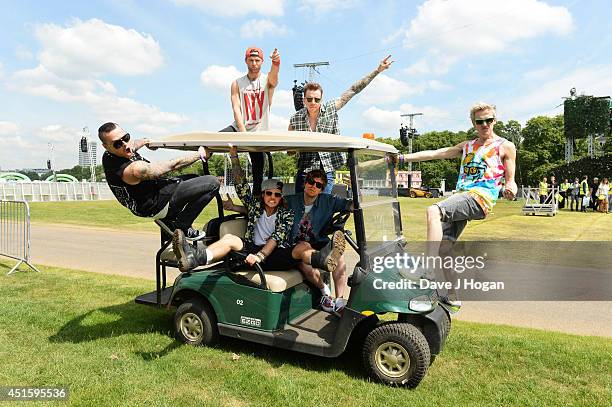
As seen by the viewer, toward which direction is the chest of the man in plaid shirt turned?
toward the camera

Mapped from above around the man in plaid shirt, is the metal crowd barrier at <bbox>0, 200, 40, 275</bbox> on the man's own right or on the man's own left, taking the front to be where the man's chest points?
on the man's own right

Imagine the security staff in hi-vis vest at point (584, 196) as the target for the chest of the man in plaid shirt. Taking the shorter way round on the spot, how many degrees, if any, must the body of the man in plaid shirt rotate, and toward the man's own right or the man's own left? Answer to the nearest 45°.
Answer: approximately 135° to the man's own left

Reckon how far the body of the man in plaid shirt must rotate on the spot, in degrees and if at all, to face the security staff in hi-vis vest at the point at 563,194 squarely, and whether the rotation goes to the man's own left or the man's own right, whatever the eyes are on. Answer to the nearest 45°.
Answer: approximately 135° to the man's own left

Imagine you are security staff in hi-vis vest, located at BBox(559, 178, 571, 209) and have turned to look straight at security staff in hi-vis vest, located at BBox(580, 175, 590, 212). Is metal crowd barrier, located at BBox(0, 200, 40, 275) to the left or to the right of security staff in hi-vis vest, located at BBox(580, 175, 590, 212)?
right

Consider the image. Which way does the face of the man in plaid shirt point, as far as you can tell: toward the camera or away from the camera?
toward the camera

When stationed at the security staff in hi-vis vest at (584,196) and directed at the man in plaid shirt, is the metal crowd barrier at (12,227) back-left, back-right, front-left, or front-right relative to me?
front-right

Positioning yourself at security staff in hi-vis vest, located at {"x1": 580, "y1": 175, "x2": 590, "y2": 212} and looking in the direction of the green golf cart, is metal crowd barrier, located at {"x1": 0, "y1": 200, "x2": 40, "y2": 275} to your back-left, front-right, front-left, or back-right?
front-right

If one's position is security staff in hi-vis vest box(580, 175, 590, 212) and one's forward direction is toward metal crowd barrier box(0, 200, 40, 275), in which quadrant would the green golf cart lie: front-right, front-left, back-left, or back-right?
front-left
